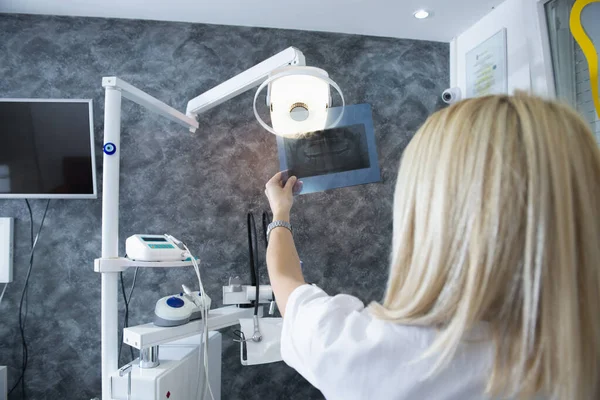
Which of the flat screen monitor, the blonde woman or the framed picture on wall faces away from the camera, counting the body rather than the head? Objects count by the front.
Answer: the blonde woman

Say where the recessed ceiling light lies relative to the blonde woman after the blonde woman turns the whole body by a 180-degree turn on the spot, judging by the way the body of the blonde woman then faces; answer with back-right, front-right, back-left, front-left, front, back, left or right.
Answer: back

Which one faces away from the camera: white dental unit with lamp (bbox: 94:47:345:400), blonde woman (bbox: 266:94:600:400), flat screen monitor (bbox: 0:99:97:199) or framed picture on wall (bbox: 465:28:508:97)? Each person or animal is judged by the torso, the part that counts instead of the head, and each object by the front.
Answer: the blonde woman

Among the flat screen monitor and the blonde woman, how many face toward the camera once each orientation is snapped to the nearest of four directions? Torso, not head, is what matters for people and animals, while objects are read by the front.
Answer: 1

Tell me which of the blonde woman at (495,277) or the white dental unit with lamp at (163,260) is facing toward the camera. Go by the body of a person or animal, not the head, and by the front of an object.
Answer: the white dental unit with lamp

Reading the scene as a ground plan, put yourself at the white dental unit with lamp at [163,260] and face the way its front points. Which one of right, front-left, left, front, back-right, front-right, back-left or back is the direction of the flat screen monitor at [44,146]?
back-right

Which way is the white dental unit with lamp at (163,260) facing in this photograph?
toward the camera

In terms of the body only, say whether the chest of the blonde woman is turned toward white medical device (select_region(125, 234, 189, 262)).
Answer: no

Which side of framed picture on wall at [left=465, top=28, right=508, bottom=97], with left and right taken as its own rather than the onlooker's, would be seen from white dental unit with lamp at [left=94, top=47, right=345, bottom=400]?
front

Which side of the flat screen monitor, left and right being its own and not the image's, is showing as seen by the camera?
front

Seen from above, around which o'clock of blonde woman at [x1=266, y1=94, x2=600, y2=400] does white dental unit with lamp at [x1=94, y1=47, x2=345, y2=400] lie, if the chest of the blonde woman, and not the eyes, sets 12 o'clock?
The white dental unit with lamp is roughly at 10 o'clock from the blonde woman.

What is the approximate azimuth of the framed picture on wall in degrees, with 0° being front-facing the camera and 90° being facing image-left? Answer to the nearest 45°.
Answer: approximately 45°

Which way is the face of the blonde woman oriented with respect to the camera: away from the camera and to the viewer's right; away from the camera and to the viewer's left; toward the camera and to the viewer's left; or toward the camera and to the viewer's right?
away from the camera and to the viewer's left

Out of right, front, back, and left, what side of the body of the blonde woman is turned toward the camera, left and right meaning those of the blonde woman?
back

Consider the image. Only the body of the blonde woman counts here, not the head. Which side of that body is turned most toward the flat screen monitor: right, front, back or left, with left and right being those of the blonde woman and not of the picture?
left

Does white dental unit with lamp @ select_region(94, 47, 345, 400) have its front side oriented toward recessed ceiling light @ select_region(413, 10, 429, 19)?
no

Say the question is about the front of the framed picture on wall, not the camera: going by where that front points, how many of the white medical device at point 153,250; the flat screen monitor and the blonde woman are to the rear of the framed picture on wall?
0

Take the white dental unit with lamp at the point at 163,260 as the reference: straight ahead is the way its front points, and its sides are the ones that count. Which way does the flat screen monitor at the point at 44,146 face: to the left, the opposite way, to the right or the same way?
the same way
